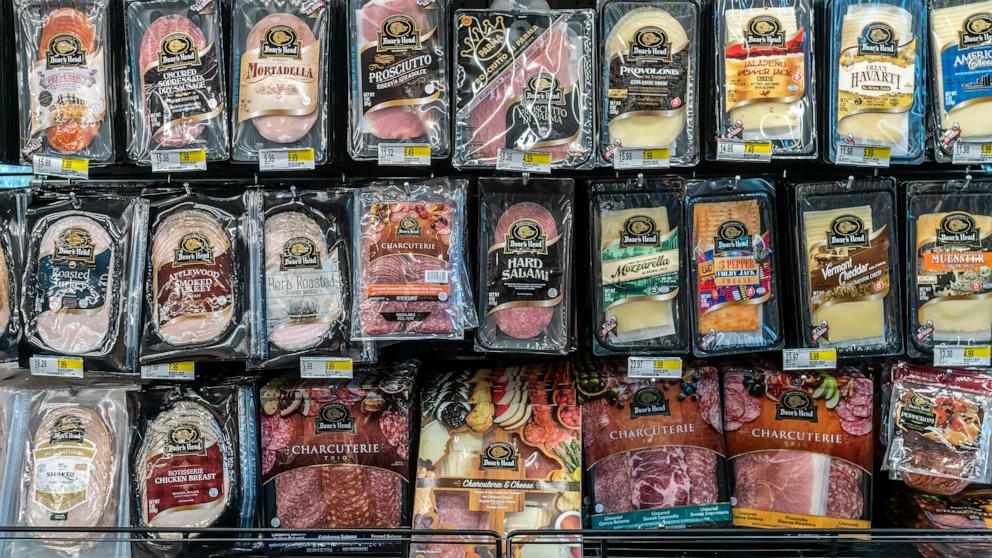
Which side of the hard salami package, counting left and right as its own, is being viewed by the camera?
front

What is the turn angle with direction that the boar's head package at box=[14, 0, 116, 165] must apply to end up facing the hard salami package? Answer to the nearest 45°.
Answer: approximately 45° to its left

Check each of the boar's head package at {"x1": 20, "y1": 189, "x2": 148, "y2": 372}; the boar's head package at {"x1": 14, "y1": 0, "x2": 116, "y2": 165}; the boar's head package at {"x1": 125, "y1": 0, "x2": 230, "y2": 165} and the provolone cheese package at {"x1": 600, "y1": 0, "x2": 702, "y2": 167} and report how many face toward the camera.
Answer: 4

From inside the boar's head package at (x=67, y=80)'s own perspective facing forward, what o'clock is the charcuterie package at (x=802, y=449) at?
The charcuterie package is roughly at 10 o'clock from the boar's head package.

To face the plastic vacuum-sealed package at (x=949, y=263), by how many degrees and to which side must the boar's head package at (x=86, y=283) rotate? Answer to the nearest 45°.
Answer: approximately 45° to its left

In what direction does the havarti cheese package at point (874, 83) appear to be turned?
toward the camera

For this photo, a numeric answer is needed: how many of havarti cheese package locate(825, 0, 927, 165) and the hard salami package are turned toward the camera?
2

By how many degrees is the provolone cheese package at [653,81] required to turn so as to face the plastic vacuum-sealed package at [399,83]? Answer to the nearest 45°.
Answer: approximately 90° to its right

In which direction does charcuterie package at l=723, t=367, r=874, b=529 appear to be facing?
toward the camera

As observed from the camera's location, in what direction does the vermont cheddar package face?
facing the viewer
